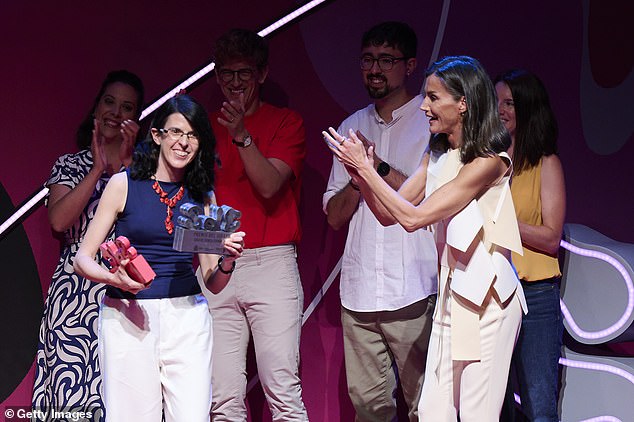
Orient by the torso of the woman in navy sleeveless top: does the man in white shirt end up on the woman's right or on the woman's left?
on the woman's left

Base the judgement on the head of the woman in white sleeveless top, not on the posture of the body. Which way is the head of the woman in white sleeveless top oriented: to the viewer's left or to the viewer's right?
to the viewer's left

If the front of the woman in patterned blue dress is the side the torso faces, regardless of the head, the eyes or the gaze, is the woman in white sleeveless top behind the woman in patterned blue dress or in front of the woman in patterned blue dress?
in front

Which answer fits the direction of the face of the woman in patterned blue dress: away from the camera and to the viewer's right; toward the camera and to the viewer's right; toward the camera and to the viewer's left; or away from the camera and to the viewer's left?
toward the camera and to the viewer's right

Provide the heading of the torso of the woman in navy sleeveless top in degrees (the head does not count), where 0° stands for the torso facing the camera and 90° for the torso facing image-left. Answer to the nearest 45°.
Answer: approximately 0°

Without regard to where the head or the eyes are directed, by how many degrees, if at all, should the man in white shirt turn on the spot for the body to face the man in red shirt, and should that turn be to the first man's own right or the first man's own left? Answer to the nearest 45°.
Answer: approximately 45° to the first man's own right

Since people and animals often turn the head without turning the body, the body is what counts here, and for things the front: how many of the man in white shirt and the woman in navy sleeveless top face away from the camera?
0

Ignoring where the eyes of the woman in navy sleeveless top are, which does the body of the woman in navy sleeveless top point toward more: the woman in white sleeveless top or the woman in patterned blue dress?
the woman in white sleeveless top

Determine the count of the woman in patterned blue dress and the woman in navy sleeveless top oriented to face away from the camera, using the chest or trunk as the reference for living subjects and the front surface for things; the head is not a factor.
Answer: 0

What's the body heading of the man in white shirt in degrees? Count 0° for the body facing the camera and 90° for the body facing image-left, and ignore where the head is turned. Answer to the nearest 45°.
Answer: approximately 45°
